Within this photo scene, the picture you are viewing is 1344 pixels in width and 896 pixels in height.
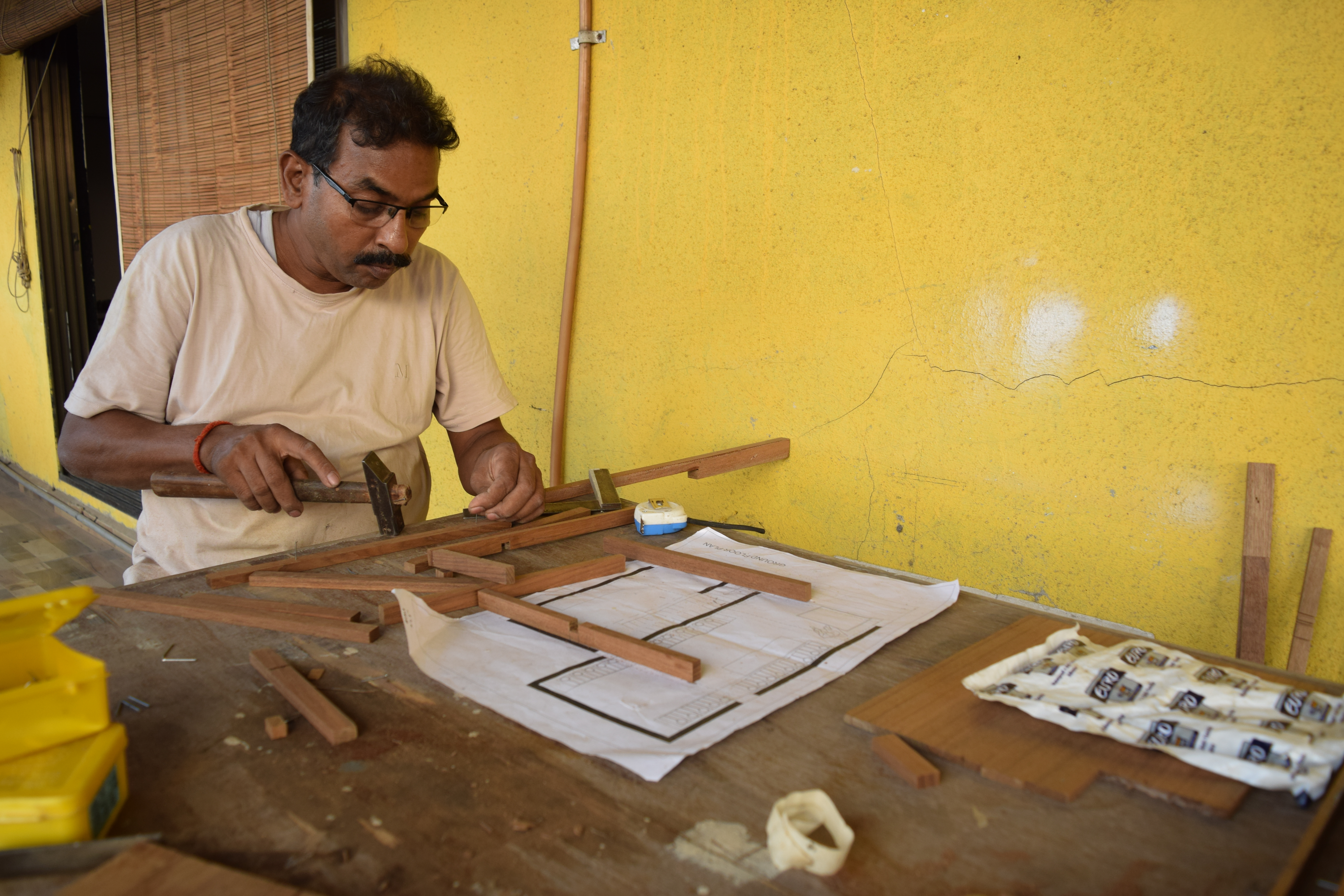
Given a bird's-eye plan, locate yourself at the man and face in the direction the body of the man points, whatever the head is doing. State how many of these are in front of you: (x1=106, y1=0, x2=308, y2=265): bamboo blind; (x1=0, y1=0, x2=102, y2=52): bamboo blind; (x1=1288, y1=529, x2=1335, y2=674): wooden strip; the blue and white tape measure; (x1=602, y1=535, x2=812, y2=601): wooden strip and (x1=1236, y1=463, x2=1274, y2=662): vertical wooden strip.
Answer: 4

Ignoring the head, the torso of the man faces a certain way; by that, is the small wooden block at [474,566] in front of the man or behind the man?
in front

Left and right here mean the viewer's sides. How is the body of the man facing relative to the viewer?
facing the viewer and to the right of the viewer

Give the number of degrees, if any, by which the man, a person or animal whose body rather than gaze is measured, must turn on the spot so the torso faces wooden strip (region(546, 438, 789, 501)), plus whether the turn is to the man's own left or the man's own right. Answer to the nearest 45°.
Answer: approximately 45° to the man's own left

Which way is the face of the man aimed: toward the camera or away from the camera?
toward the camera

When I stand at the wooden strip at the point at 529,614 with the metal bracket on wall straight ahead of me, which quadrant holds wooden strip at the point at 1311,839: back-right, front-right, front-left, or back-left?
back-right

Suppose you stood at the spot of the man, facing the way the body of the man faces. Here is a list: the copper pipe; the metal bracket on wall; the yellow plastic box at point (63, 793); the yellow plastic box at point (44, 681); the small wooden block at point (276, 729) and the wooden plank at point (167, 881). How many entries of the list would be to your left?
2

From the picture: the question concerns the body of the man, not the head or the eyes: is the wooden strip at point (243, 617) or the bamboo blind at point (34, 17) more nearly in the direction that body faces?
the wooden strip

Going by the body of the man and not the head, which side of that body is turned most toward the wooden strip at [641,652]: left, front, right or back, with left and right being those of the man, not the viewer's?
front

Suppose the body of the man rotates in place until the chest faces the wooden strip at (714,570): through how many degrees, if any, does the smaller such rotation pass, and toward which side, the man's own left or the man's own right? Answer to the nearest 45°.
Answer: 0° — they already face it

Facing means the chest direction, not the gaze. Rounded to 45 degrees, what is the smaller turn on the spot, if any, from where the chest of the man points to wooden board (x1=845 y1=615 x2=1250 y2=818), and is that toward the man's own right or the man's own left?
0° — they already face it
